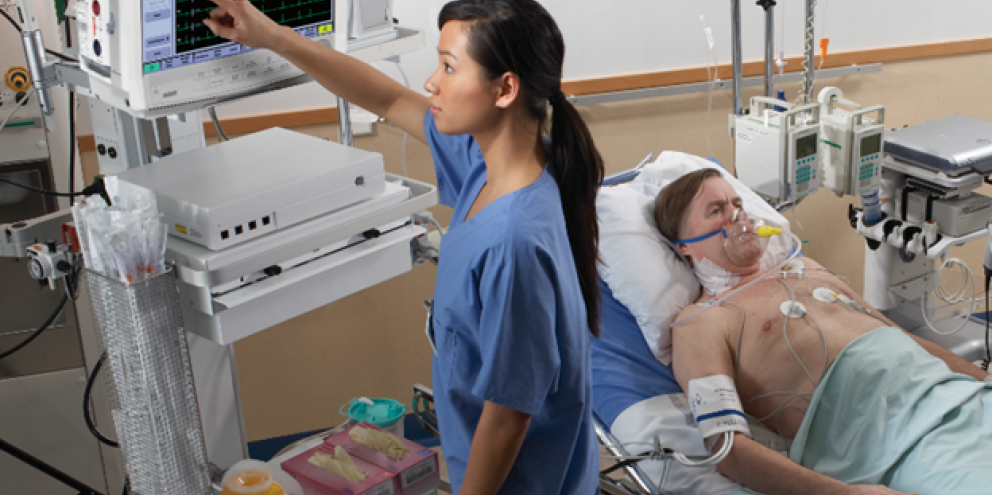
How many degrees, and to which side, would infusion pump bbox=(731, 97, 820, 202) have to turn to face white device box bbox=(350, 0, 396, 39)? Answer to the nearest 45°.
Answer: approximately 90° to its right

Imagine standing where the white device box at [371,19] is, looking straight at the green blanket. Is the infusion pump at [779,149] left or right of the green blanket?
left

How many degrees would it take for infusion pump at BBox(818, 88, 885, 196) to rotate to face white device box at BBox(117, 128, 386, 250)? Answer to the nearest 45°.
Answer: approximately 90° to its right

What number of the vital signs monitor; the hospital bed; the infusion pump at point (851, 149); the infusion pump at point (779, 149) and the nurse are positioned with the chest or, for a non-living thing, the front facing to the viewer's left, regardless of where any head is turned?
1

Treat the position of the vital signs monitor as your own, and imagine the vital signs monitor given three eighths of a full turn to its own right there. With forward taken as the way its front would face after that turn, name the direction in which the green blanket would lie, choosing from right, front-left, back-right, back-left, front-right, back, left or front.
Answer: back

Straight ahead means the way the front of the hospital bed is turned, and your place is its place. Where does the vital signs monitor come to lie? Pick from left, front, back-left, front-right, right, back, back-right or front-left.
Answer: right

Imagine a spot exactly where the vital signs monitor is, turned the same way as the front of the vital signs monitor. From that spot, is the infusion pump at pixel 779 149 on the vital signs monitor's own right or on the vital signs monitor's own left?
on the vital signs monitor's own left

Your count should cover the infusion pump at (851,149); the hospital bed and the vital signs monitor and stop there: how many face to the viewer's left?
0

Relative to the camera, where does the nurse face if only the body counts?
to the viewer's left

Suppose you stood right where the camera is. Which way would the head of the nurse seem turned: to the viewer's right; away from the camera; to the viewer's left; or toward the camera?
to the viewer's left

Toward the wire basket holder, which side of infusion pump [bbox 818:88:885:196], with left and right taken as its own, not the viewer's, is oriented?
right

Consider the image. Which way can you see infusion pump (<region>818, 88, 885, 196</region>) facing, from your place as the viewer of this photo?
facing the viewer and to the right of the viewer
